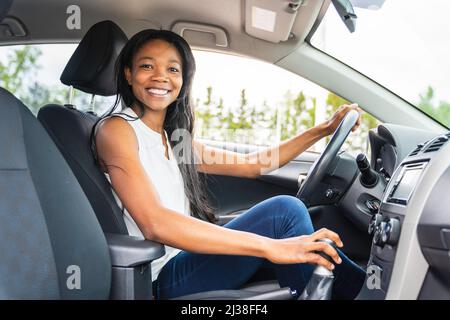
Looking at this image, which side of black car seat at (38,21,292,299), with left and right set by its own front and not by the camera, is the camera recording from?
right

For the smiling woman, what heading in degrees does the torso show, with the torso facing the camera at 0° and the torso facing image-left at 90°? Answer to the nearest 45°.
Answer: approximately 315°

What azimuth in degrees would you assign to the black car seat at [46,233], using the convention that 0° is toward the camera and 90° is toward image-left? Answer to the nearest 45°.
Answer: approximately 315°
